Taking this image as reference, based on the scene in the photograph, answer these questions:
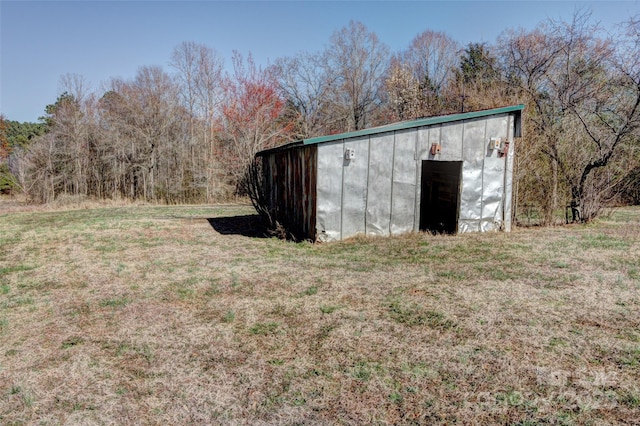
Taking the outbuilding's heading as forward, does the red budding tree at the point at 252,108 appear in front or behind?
behind

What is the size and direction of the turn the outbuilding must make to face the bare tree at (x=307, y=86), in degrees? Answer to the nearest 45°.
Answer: approximately 180°

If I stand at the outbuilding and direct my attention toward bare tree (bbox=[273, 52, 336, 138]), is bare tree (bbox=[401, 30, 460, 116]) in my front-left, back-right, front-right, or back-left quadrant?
front-right

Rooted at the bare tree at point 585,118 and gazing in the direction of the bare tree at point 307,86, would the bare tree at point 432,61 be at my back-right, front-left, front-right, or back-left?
front-right

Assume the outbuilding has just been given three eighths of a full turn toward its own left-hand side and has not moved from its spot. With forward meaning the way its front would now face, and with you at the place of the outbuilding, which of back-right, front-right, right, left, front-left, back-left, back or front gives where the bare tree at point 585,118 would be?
front

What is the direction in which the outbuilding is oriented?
toward the camera

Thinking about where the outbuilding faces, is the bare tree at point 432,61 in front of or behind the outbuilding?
behind

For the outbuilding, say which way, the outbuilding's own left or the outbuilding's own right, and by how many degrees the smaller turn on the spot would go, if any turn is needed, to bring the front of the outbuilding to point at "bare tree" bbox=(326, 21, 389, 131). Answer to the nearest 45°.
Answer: approximately 180°
